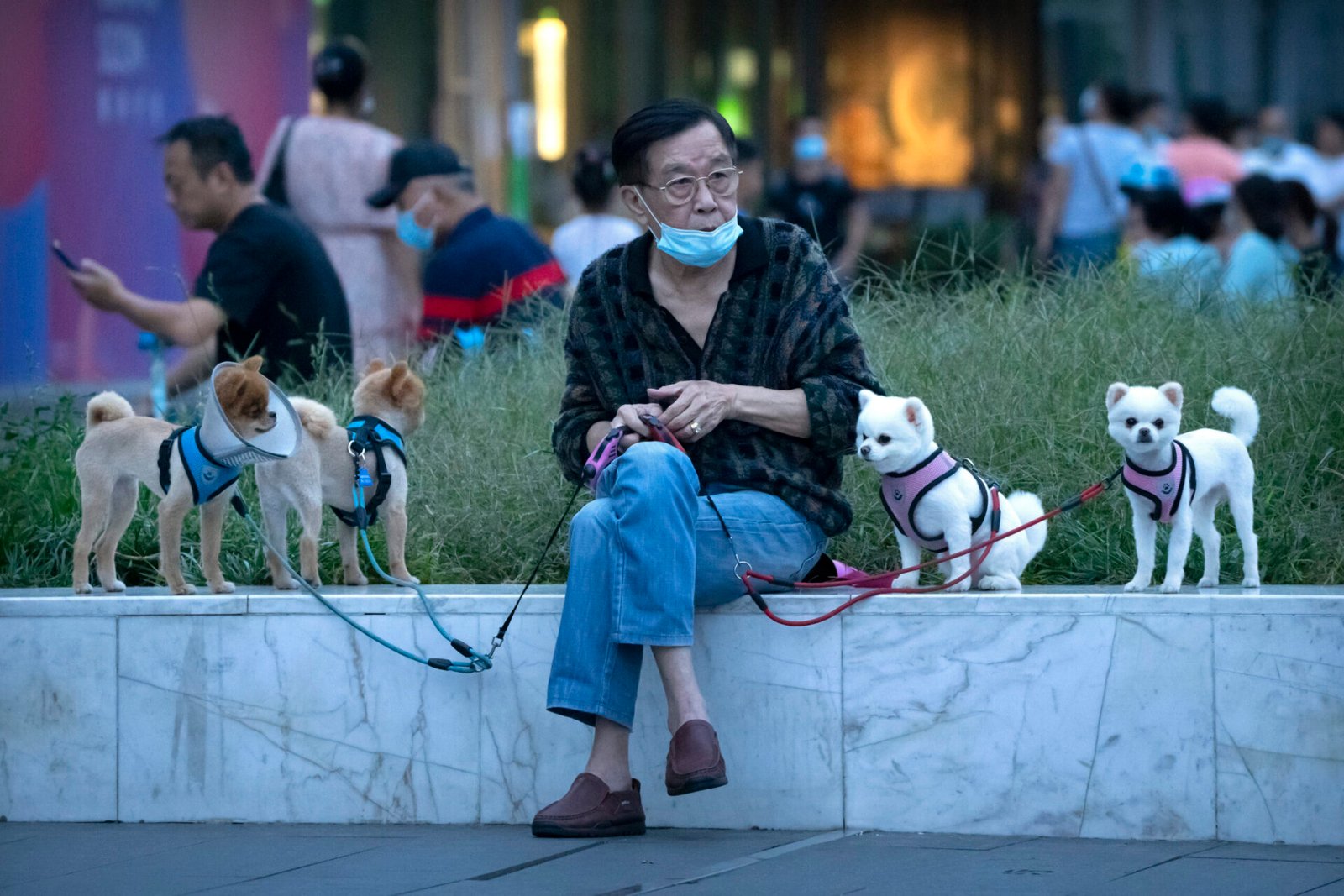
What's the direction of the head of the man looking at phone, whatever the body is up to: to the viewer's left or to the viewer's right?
to the viewer's left

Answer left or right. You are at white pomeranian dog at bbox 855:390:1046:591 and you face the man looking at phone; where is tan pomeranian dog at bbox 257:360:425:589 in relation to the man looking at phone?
left

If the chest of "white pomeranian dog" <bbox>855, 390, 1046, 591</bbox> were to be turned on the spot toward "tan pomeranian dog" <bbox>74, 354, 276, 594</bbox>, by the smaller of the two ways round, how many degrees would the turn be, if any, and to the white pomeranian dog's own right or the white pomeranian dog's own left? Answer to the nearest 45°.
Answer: approximately 45° to the white pomeranian dog's own right

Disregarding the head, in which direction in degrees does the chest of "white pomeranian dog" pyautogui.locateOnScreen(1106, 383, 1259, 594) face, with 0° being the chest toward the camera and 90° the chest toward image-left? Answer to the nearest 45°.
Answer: approximately 45°

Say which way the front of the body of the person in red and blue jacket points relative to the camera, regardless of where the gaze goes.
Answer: to the viewer's left

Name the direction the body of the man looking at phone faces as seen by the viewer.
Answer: to the viewer's left
